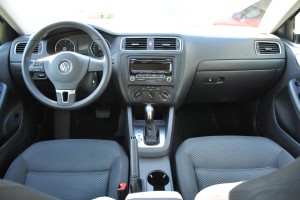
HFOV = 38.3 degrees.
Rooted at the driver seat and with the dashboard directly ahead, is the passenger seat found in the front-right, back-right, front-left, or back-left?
front-right

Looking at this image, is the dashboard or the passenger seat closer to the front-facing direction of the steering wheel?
the passenger seat

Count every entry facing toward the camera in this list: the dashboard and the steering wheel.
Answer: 2

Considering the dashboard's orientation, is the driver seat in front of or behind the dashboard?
in front

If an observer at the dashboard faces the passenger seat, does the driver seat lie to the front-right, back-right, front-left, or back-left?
front-right

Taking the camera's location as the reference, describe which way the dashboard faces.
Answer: facing the viewer

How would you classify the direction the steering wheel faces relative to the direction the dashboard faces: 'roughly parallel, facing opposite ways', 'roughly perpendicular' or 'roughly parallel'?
roughly parallel

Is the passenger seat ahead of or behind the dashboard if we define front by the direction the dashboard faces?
ahead

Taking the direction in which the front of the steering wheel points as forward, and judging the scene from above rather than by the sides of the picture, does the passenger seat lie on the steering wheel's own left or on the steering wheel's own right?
on the steering wheel's own left
